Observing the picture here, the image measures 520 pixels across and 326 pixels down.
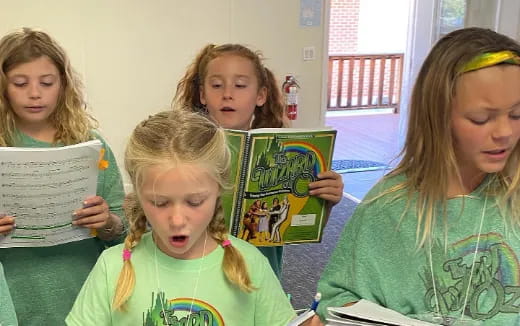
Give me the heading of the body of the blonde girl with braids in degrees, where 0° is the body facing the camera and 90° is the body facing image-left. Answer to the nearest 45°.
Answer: approximately 0°

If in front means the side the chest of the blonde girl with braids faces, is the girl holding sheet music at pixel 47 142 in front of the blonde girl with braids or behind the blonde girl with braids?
behind

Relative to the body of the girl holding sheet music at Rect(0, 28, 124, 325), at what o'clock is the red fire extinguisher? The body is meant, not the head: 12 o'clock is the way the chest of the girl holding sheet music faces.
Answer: The red fire extinguisher is roughly at 7 o'clock from the girl holding sheet music.

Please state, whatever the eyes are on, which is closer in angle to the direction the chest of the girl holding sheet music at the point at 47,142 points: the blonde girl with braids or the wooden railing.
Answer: the blonde girl with braids

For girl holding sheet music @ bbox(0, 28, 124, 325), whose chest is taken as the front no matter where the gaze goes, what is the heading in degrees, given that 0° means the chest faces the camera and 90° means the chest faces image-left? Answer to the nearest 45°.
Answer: approximately 0°

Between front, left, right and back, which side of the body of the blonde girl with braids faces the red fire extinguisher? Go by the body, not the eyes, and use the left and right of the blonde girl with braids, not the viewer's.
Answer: back

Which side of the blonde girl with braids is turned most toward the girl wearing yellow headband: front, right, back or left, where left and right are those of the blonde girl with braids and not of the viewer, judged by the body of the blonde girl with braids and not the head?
left

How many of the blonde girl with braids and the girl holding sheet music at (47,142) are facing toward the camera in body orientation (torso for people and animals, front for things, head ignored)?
2
